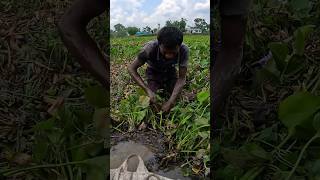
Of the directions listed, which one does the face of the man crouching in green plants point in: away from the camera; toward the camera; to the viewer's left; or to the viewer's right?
toward the camera

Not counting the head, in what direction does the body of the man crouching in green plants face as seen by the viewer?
toward the camera
